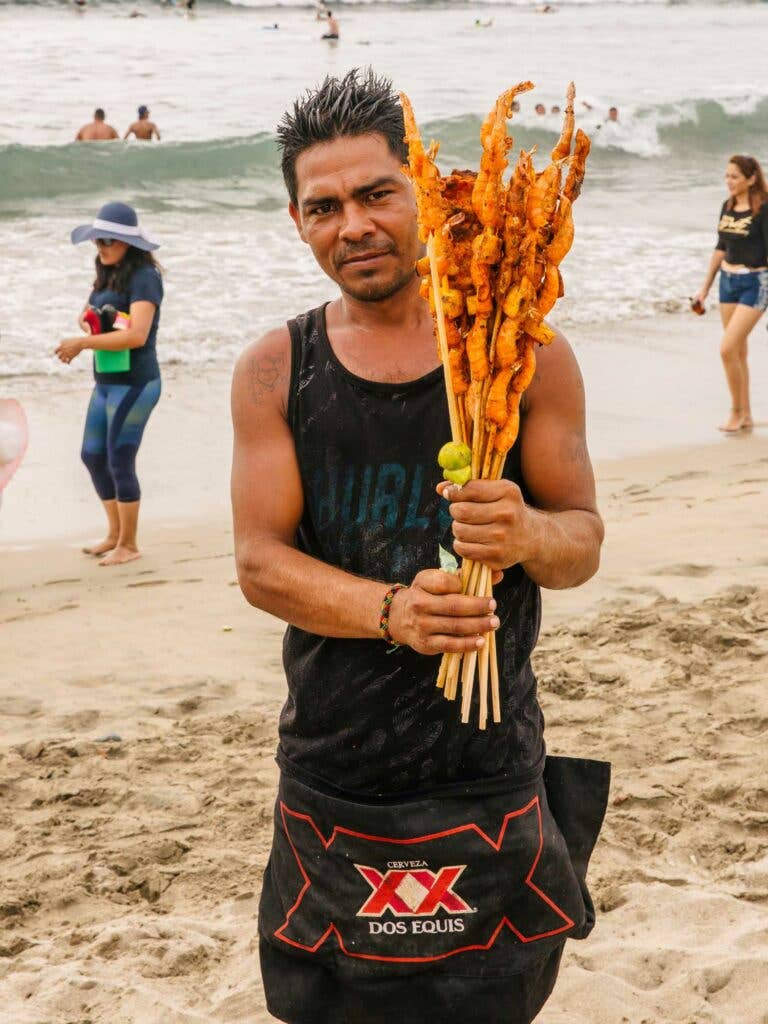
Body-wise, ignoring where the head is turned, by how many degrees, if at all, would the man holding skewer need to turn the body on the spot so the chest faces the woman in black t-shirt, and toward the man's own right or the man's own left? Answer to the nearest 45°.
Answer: approximately 180°

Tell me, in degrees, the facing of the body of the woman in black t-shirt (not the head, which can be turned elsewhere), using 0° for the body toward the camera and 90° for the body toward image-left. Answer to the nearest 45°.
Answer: approximately 45°

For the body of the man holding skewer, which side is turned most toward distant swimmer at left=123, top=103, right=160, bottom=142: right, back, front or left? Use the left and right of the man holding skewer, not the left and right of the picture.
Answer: back

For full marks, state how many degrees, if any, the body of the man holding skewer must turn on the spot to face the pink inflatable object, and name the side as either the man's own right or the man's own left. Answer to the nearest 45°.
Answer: approximately 135° to the man's own right

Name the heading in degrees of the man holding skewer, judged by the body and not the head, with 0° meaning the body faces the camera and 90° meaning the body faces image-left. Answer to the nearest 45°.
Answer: approximately 0°

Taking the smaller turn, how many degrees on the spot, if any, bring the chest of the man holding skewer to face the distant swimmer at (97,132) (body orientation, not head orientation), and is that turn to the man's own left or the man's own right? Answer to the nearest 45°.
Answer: approximately 180°

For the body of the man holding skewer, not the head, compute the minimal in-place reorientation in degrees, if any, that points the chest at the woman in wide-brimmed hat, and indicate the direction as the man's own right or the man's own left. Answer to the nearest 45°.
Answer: approximately 180°
